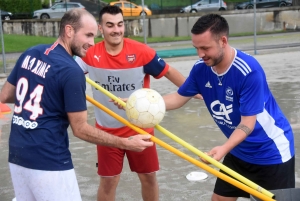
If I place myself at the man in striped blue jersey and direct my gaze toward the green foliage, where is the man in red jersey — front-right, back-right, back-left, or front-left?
front-left

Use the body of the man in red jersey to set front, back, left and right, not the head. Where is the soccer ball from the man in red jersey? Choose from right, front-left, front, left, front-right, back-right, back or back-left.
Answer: front

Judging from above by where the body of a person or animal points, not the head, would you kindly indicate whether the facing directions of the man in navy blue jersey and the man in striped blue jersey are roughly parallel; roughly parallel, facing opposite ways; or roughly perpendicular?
roughly parallel, facing opposite ways

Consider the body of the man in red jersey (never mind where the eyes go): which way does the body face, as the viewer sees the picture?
toward the camera

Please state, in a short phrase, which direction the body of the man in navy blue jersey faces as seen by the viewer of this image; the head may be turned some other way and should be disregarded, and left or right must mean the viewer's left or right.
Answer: facing away from the viewer and to the right of the viewer

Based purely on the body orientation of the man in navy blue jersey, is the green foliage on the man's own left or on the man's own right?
on the man's own left

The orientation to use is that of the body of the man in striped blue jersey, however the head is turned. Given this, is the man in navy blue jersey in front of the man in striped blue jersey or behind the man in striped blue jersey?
in front

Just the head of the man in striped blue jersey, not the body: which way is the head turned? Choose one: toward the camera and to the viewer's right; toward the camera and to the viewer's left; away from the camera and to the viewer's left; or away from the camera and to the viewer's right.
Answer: toward the camera and to the viewer's left

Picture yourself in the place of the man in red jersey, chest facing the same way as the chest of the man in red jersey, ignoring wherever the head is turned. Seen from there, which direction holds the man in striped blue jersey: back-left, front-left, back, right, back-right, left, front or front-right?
front-left

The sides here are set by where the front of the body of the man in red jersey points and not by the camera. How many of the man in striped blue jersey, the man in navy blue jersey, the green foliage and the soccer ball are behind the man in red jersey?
1

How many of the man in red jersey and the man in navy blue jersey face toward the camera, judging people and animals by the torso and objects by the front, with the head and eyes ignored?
1

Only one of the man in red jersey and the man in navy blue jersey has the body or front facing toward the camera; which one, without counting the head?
the man in red jersey

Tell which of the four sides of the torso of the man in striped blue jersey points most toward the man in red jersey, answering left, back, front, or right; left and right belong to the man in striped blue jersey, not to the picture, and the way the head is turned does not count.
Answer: right

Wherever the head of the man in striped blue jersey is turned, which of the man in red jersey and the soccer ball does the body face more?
the soccer ball
